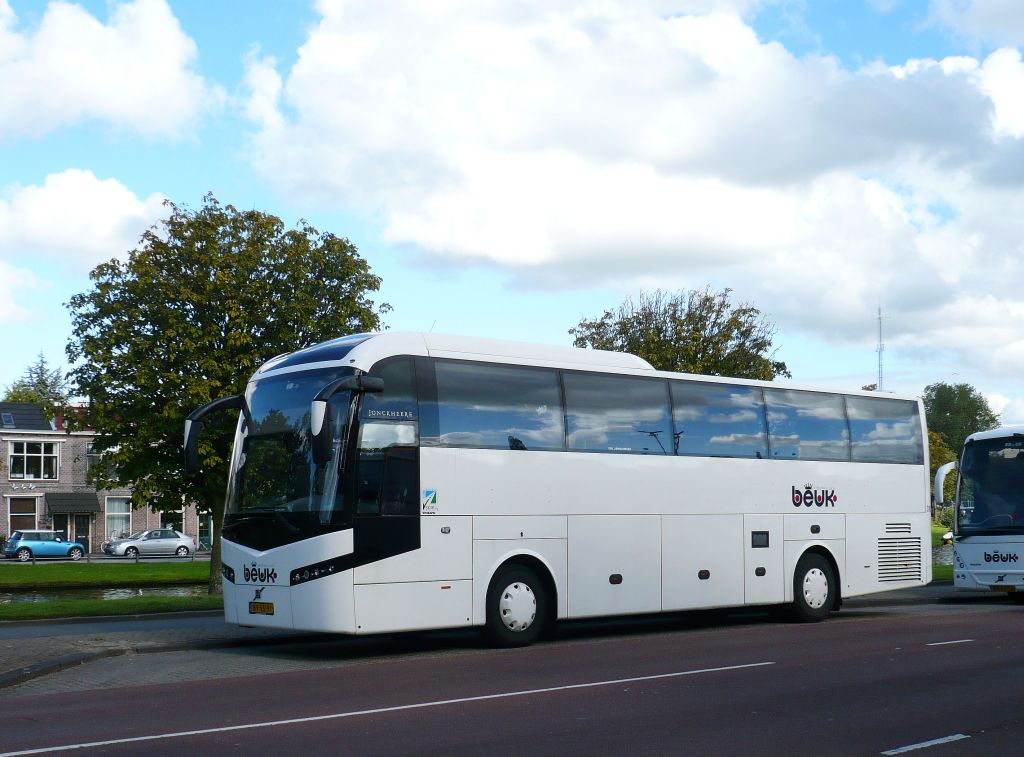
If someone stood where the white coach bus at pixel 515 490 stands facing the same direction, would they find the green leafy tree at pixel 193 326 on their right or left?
on their right

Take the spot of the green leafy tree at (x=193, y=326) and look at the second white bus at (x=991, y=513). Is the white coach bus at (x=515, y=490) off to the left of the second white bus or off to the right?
right

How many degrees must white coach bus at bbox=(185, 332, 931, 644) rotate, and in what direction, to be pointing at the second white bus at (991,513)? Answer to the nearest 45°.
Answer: approximately 180°
